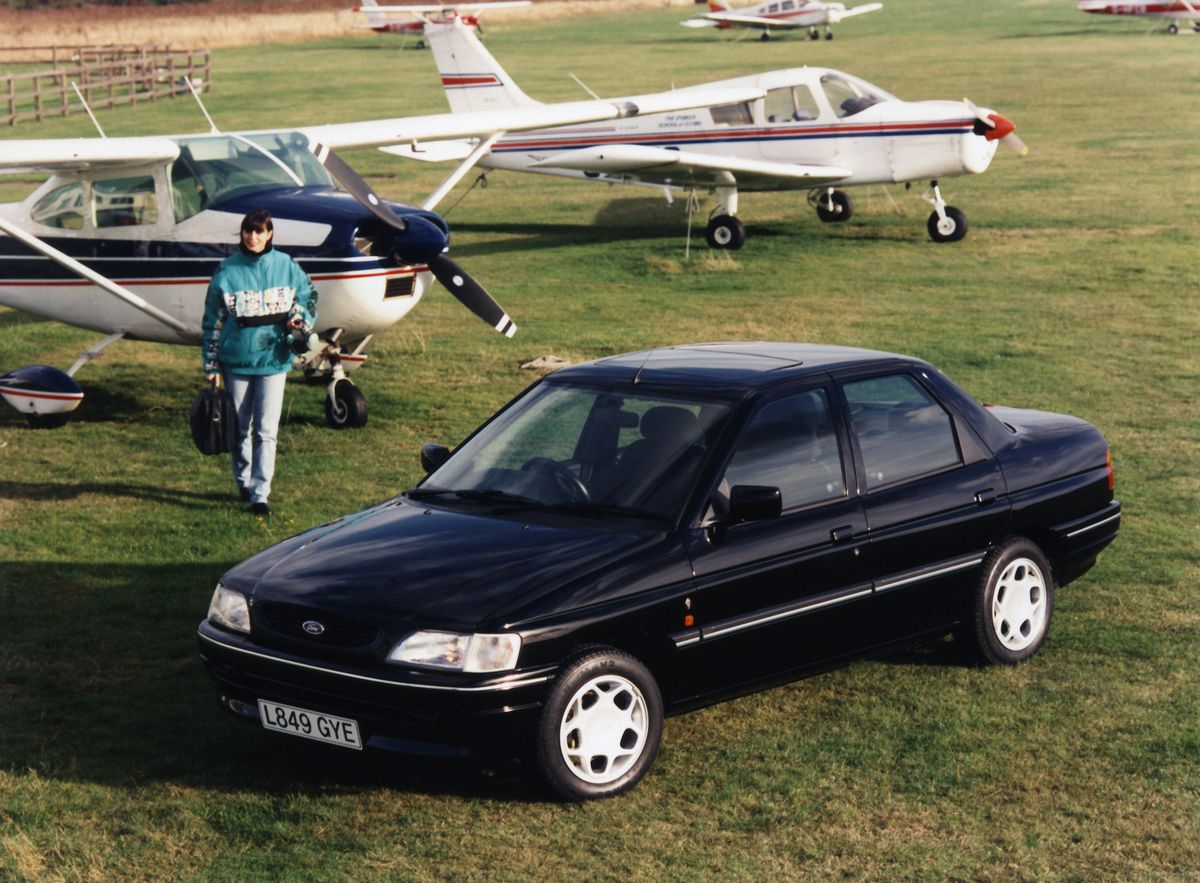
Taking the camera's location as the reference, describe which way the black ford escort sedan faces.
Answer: facing the viewer and to the left of the viewer

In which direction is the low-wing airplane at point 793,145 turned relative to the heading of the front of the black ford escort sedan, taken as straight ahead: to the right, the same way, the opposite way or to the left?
to the left

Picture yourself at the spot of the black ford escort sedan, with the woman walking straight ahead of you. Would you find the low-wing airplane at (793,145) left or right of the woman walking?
right

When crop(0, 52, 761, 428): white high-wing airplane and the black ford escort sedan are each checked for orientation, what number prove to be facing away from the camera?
0

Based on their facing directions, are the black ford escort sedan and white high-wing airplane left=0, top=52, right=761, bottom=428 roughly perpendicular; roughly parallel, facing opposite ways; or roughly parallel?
roughly perpendicular

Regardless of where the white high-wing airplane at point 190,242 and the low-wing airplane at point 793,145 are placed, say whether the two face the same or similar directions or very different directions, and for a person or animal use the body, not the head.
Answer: same or similar directions

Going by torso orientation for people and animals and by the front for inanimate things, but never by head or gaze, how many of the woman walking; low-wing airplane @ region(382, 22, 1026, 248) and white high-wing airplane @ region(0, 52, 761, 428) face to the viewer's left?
0

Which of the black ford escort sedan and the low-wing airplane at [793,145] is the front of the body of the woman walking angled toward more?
the black ford escort sedan

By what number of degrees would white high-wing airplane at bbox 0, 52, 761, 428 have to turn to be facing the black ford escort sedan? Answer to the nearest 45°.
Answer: approximately 45° to its right

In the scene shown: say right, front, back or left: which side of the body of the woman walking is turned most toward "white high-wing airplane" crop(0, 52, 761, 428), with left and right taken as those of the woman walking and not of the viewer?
back

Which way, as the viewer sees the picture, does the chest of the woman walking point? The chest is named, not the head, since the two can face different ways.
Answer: toward the camera

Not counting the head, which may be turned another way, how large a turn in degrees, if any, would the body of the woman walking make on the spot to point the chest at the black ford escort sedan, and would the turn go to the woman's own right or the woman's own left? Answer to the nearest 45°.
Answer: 0° — they already face it

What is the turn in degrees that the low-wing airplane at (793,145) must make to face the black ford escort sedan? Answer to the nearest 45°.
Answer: approximately 45° to its right

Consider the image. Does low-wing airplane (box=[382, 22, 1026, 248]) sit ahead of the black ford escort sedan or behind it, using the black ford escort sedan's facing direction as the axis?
behind

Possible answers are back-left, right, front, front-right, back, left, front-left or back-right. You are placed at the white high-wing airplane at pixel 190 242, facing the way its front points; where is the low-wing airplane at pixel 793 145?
left

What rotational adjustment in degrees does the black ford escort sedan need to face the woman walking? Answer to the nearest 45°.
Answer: approximately 90° to its right

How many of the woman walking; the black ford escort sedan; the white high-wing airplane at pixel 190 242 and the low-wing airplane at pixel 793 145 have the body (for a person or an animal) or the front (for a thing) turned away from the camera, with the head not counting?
0
